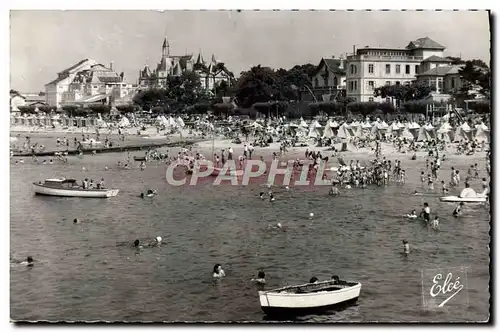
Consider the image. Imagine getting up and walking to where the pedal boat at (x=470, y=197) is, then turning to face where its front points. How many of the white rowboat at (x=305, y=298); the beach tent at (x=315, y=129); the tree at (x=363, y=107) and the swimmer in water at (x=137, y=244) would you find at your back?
0

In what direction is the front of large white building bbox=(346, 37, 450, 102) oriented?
toward the camera

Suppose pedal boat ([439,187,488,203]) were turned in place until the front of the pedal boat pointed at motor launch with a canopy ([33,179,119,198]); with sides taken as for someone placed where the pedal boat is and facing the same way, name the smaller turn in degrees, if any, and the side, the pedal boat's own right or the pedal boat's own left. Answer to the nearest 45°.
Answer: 0° — it already faces it

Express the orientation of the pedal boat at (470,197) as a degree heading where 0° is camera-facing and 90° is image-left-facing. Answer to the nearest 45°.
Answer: approximately 90°

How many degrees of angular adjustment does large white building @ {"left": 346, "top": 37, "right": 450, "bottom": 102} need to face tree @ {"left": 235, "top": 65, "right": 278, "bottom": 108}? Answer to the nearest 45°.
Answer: approximately 90° to its right

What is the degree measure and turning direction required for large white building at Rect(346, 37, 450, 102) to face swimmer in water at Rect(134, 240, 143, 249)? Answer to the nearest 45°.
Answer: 0° — it already faces them

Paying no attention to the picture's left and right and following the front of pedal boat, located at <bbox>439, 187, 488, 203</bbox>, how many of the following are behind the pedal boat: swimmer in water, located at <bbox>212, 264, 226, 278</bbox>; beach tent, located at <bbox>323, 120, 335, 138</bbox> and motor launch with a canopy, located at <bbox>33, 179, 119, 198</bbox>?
0

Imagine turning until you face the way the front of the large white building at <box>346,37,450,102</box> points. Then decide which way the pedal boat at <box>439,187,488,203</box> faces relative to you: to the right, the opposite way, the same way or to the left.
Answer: to the right

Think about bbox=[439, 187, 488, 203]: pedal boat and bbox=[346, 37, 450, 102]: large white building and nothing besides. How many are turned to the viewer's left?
1

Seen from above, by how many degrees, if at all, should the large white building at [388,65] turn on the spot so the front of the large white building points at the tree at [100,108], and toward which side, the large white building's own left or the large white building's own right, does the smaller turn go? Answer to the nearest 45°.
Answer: approximately 90° to the large white building's own right
